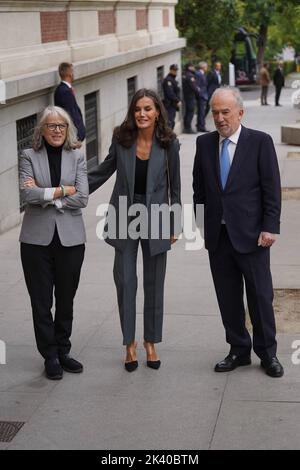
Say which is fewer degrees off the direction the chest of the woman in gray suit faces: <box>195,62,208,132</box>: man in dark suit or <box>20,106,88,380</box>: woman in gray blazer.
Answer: the woman in gray blazer

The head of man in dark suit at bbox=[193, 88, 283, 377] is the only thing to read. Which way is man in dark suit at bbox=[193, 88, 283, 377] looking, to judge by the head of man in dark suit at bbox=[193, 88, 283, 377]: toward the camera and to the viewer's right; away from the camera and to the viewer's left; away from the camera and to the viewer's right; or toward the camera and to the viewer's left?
toward the camera and to the viewer's left

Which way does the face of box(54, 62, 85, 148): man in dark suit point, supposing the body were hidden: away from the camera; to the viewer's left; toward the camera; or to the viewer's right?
to the viewer's right

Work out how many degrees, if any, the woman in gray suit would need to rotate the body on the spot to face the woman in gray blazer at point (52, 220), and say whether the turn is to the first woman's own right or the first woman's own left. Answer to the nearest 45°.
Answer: approximately 90° to the first woman's own right

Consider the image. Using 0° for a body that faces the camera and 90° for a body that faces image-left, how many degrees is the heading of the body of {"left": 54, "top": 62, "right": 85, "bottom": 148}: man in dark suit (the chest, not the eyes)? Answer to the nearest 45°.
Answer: approximately 270°

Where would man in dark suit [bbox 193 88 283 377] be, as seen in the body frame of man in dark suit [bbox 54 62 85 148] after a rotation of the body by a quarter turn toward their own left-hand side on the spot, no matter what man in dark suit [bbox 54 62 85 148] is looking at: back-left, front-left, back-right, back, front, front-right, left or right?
back

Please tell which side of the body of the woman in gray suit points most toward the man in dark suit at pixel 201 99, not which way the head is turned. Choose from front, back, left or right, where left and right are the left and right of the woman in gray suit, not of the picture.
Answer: back

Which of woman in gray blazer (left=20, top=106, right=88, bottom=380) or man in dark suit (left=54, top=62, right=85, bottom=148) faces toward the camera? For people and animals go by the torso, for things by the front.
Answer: the woman in gray blazer

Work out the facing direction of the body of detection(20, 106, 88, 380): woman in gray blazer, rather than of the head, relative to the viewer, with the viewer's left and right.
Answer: facing the viewer

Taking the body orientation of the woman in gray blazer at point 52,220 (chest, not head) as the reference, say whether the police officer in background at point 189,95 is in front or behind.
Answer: behind
